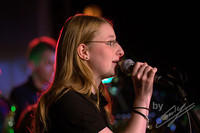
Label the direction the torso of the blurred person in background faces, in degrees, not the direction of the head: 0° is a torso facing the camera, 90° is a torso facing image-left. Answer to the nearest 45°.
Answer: approximately 315°

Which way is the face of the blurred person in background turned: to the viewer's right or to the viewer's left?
to the viewer's right
